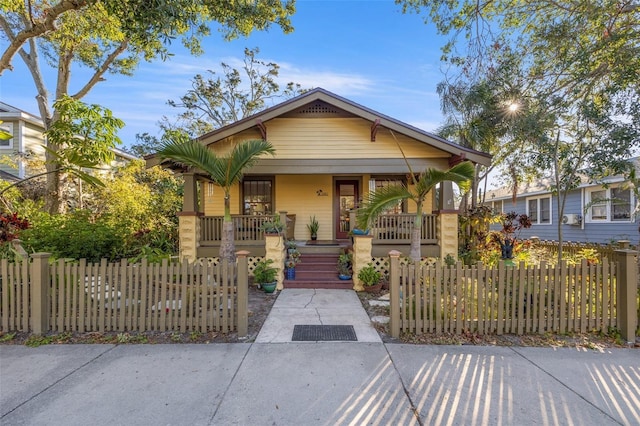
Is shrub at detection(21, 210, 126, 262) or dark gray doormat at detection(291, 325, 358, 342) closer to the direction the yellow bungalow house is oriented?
the dark gray doormat

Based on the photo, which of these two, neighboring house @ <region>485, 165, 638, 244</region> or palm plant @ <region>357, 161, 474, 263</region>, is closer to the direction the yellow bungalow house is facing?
the palm plant

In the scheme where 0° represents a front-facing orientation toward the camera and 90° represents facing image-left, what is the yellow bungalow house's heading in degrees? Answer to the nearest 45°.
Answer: approximately 0°

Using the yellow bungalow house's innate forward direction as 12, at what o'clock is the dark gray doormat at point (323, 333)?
The dark gray doormat is roughly at 12 o'clock from the yellow bungalow house.

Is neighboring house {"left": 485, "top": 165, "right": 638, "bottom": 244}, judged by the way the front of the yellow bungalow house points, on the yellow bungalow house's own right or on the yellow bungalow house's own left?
on the yellow bungalow house's own left

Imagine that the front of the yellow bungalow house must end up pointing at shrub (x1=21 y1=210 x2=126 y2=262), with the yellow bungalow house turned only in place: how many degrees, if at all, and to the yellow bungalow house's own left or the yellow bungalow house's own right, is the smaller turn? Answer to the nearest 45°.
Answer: approximately 90° to the yellow bungalow house's own right
